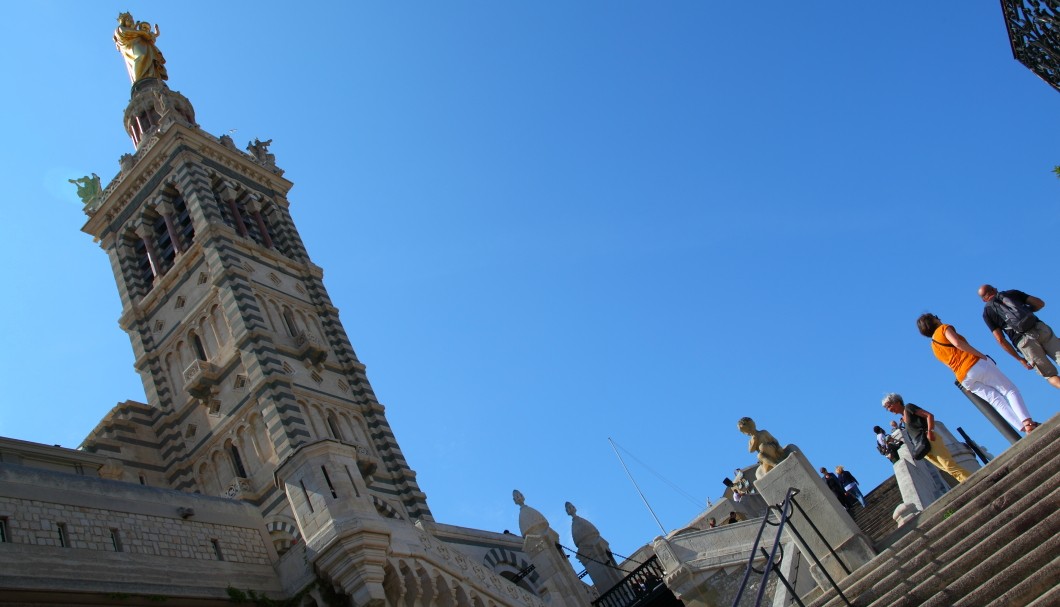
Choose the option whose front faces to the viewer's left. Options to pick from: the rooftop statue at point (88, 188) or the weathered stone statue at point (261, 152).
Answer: the rooftop statue

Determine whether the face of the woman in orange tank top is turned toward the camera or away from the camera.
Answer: away from the camera

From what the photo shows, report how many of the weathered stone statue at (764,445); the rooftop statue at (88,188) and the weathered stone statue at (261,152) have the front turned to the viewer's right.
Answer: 1

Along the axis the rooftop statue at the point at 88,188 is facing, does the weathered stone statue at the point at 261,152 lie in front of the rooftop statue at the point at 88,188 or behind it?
behind

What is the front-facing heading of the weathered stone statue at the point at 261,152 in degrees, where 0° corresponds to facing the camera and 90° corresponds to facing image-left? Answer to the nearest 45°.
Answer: approximately 270°

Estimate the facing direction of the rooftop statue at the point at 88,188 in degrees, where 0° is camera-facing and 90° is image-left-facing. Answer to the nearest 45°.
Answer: approximately 90°

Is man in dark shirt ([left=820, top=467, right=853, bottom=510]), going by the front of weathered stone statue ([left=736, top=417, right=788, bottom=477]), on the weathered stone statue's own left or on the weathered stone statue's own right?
on the weathered stone statue's own right

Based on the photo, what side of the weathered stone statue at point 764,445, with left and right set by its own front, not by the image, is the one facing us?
left
